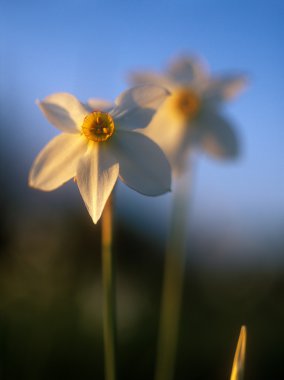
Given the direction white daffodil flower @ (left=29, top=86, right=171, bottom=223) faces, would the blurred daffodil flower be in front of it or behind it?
behind

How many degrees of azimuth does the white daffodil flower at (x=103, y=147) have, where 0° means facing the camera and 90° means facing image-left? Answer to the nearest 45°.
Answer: approximately 0°
